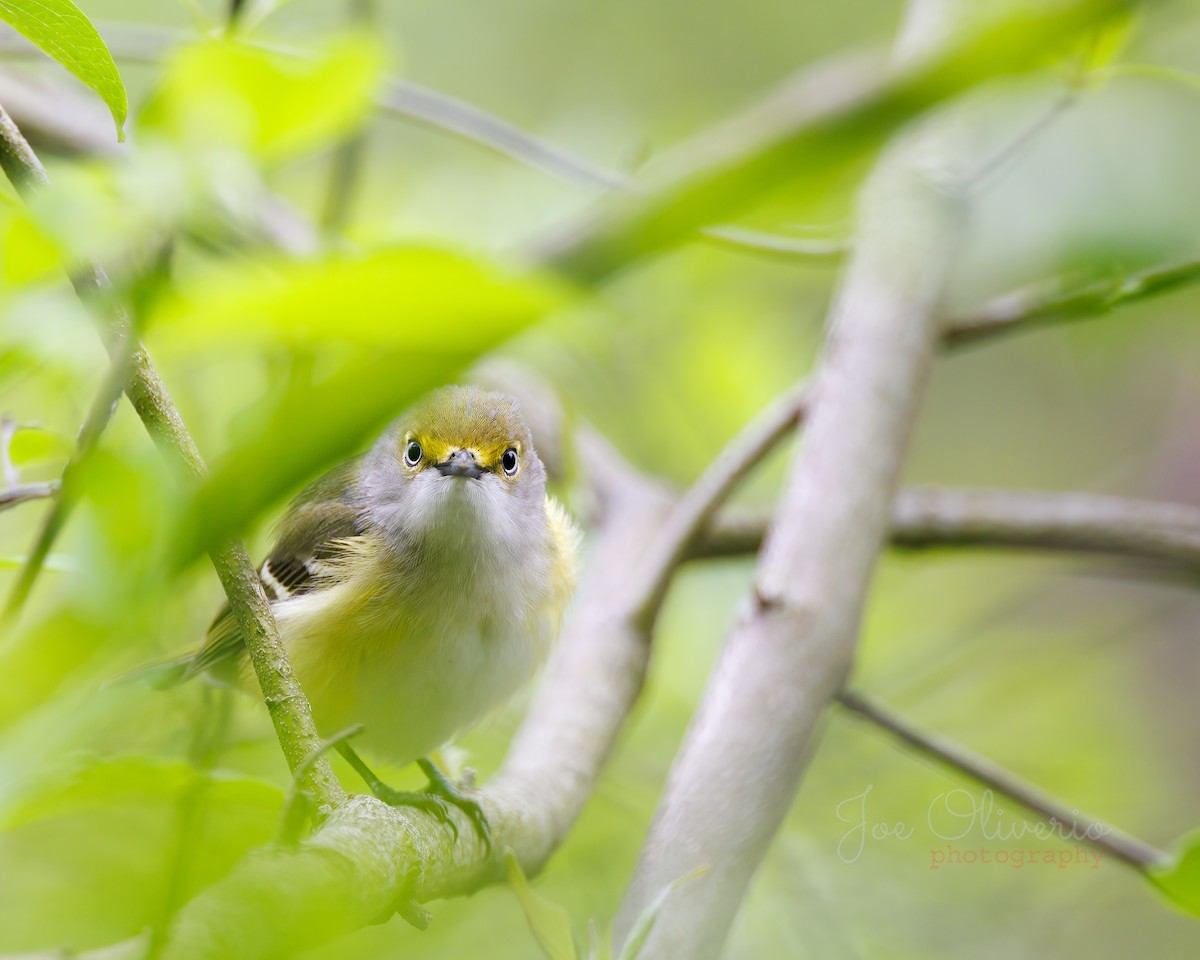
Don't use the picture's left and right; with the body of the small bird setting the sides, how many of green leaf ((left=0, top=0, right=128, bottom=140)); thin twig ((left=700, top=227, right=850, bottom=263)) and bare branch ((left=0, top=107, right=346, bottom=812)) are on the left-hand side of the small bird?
1

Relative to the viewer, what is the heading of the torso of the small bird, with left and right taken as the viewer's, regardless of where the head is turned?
facing the viewer and to the right of the viewer

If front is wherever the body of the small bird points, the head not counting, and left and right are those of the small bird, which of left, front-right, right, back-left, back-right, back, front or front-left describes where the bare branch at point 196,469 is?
front-right

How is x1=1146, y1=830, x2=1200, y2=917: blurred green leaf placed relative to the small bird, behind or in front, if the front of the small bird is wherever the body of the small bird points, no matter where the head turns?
in front

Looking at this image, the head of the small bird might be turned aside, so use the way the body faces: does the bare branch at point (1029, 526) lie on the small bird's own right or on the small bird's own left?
on the small bird's own left

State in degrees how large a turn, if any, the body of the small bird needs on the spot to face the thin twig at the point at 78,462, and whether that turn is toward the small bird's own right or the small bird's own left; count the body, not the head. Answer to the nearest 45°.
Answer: approximately 45° to the small bird's own right

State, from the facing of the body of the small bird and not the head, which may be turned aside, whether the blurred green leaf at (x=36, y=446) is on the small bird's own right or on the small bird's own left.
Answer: on the small bird's own right

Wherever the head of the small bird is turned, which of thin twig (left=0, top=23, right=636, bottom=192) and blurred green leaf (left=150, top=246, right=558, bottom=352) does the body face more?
the blurred green leaf

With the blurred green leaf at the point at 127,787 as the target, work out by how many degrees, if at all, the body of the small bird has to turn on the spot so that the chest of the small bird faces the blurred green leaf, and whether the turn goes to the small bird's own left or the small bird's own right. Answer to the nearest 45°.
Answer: approximately 45° to the small bird's own right

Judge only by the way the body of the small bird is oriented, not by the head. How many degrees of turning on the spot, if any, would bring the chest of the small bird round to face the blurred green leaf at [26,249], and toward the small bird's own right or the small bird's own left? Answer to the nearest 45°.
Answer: approximately 45° to the small bird's own right
